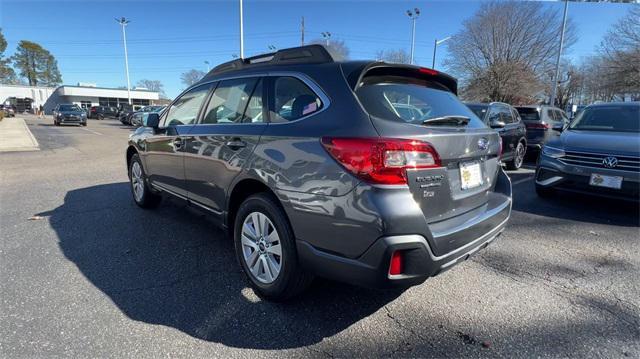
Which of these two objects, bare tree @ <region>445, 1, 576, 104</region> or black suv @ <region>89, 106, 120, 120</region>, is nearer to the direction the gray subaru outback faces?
the black suv

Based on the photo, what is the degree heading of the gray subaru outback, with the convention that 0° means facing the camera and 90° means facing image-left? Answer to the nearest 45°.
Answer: approximately 135°

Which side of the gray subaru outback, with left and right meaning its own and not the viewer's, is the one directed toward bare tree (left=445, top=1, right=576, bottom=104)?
right

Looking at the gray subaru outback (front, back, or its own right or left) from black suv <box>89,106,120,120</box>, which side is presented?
front

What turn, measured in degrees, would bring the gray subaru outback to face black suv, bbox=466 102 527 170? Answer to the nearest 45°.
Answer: approximately 90° to its right

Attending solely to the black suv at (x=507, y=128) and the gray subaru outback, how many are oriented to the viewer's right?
0
